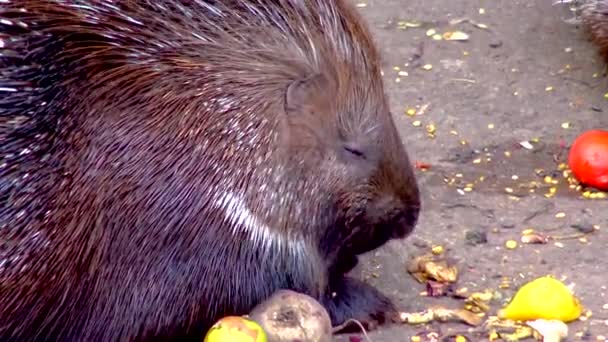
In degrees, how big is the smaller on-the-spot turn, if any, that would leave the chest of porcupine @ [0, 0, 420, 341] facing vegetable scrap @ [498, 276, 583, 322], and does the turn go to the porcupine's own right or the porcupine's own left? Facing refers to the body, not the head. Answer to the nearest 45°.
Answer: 0° — it already faces it

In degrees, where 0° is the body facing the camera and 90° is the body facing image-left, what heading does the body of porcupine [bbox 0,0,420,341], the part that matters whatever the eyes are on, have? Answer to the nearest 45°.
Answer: approximately 270°

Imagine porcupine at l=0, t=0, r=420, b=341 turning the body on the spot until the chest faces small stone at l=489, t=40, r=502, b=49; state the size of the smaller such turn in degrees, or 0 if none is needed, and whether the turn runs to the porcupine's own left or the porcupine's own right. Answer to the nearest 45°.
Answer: approximately 45° to the porcupine's own left
